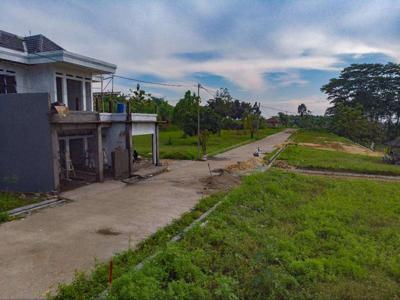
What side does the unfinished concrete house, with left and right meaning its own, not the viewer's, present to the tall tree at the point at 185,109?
left

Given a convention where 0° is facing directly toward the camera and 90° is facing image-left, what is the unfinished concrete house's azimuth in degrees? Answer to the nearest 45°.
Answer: approximately 315°
